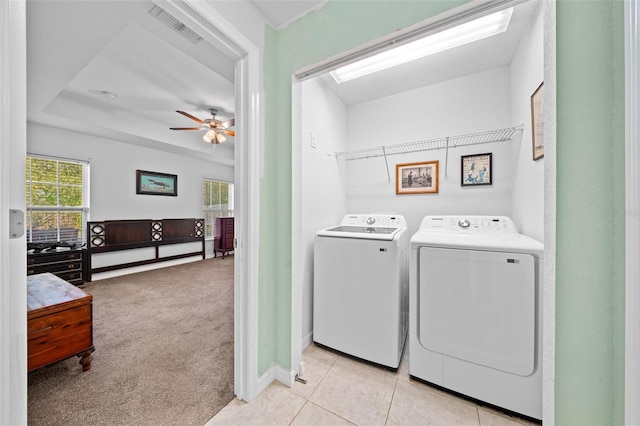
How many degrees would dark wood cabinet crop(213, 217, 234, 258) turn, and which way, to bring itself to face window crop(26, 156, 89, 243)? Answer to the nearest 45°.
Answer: approximately 90° to its right

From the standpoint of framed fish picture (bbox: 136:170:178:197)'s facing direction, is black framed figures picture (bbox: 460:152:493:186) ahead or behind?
ahead

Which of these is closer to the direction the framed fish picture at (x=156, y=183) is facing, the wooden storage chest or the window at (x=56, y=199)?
the wooden storage chest

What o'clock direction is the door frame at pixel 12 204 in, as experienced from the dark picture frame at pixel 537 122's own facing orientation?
The door frame is roughly at 10 o'clock from the dark picture frame.

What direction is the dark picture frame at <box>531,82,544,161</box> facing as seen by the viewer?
to the viewer's left

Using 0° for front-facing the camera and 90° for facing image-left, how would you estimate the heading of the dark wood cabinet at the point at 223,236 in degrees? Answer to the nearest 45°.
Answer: approximately 315°

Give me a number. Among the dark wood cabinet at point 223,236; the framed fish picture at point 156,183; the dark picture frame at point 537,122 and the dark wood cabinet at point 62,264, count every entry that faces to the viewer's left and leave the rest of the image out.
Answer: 1

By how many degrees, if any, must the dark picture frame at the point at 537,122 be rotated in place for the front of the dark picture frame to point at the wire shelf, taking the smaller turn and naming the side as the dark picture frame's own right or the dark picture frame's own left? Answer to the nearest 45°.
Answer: approximately 45° to the dark picture frame's own right

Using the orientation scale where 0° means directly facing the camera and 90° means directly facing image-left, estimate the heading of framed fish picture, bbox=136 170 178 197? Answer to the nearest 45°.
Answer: approximately 315°

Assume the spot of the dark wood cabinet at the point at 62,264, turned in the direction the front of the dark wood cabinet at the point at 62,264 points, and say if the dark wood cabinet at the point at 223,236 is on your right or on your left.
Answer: on your left

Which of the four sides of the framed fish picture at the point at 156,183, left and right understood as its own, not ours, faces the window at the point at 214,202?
left

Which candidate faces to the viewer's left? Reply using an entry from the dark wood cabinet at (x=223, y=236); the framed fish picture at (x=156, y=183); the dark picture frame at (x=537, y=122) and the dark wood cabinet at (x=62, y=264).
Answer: the dark picture frame
